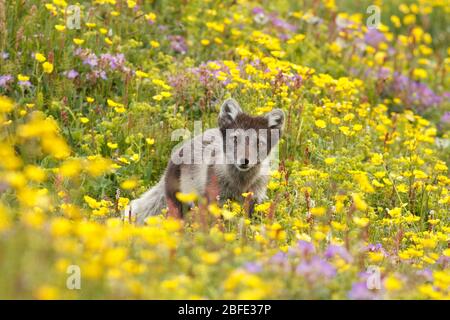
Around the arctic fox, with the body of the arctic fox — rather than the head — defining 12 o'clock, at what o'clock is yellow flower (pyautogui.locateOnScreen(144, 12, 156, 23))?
The yellow flower is roughly at 7 o'clock from the arctic fox.

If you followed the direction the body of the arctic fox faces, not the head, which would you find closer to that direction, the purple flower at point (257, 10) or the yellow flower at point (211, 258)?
the yellow flower

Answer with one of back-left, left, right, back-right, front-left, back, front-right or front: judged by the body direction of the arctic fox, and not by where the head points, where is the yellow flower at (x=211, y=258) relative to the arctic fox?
front-right

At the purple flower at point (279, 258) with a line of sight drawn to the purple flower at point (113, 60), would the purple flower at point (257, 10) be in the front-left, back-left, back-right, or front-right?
front-right

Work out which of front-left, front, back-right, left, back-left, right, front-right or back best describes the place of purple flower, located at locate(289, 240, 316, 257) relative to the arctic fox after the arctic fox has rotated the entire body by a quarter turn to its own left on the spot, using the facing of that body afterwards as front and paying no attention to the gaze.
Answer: back-right

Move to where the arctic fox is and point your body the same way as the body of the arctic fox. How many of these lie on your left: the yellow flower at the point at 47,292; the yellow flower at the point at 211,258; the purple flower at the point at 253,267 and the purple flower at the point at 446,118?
1

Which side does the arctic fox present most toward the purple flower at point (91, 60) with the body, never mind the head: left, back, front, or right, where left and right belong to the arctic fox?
back

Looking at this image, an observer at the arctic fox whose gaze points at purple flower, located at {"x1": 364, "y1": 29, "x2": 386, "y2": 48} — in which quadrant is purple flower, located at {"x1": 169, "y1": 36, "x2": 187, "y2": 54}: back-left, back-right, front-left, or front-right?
front-left

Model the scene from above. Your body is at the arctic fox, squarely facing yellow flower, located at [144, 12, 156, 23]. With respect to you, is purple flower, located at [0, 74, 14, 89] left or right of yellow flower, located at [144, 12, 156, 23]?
left

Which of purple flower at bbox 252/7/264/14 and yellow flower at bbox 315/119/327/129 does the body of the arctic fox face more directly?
the yellow flower

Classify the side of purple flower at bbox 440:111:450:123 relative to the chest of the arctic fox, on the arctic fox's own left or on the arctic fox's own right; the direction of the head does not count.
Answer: on the arctic fox's own left

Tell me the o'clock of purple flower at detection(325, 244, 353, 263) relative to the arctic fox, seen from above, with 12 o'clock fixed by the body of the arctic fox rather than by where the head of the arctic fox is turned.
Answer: The purple flower is roughly at 1 o'clock from the arctic fox.

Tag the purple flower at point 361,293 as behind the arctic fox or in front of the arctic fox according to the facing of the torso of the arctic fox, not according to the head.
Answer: in front

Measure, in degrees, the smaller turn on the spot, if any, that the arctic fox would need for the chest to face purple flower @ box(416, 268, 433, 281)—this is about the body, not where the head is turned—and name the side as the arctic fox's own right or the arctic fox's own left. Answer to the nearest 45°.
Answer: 0° — it already faces it

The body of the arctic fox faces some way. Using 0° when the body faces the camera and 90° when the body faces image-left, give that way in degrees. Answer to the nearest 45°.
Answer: approximately 315°

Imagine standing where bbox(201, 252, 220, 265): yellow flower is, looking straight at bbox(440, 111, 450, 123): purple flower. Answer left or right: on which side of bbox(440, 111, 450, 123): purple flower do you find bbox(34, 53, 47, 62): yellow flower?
left

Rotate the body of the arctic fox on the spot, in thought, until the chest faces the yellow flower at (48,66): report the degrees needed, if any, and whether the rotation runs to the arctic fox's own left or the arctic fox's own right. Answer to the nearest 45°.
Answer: approximately 180°

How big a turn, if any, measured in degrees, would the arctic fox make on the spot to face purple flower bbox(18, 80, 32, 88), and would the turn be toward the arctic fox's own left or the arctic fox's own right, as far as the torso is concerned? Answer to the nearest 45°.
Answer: approximately 135° to the arctic fox's own right
